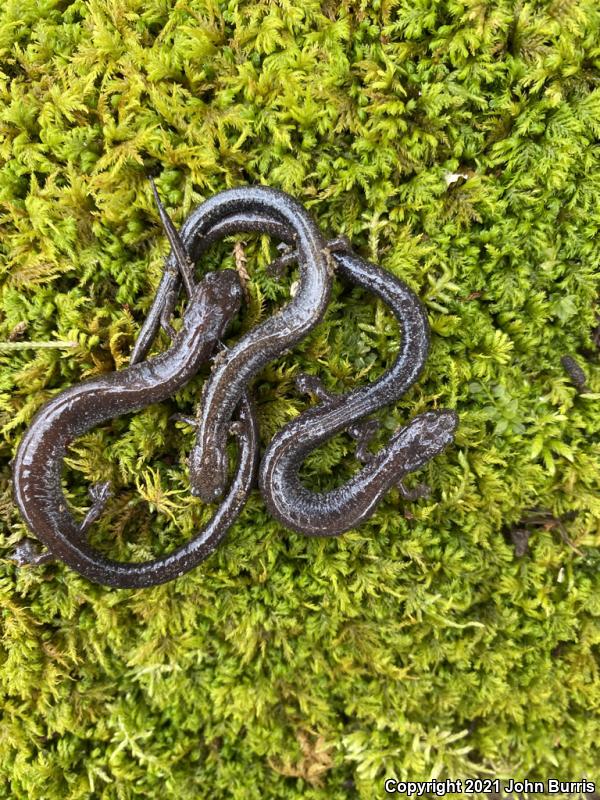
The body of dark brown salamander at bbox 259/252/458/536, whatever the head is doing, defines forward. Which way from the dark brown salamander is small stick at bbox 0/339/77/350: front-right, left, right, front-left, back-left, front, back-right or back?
back-left

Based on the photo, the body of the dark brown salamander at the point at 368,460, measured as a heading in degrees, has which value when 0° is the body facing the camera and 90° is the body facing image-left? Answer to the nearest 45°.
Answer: approximately 225°
